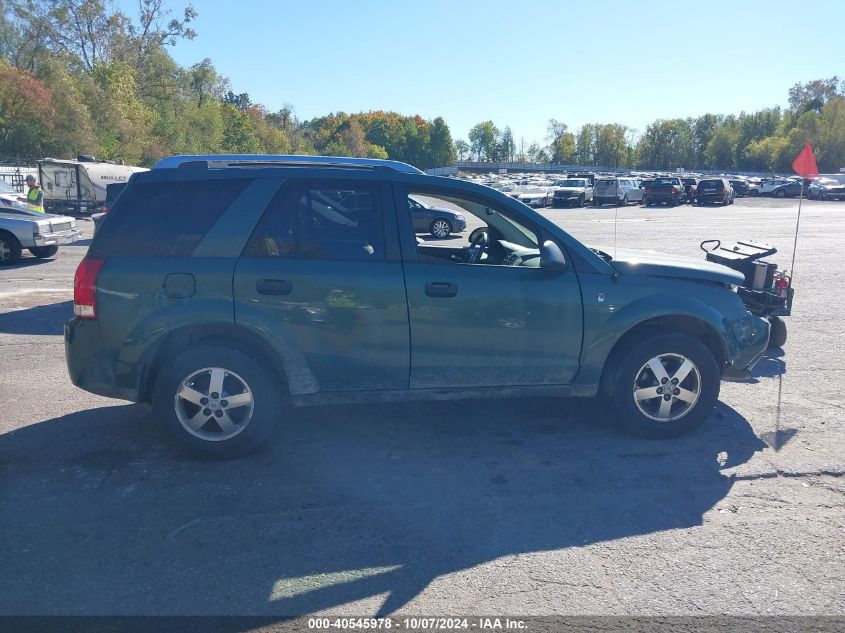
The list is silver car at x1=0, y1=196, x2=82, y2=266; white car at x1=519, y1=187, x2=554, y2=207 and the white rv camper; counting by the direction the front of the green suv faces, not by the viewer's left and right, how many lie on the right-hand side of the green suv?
0

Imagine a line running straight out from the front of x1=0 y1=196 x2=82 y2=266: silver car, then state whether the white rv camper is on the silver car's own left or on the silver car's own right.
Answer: on the silver car's own left

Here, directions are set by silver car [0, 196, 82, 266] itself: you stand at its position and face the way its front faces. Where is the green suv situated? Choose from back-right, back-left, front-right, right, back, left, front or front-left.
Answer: front-right

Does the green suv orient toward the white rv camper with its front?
no

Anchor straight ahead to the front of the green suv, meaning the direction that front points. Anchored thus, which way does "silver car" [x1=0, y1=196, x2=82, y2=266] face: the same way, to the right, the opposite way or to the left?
the same way

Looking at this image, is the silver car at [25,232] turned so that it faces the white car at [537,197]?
no

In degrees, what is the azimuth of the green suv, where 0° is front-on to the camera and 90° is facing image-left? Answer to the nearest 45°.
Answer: approximately 270°

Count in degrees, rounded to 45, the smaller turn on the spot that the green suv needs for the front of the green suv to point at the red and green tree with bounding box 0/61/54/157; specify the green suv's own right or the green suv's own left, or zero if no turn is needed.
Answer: approximately 135° to the green suv's own left

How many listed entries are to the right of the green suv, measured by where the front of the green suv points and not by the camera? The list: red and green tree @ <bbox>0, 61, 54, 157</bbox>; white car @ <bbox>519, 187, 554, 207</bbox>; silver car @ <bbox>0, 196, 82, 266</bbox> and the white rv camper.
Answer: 0

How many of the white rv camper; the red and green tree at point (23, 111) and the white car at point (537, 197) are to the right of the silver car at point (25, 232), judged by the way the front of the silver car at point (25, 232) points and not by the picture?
0

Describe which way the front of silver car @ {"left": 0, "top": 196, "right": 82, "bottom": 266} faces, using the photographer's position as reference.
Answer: facing the viewer and to the right of the viewer

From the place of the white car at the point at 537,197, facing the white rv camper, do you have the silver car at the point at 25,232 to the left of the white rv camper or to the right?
left

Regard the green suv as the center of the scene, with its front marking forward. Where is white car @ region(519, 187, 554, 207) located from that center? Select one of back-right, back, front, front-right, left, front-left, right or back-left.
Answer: left

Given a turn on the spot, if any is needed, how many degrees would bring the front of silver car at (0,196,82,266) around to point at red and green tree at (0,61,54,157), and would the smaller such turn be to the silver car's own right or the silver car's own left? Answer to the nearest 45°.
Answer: approximately 135° to the silver car's own left
